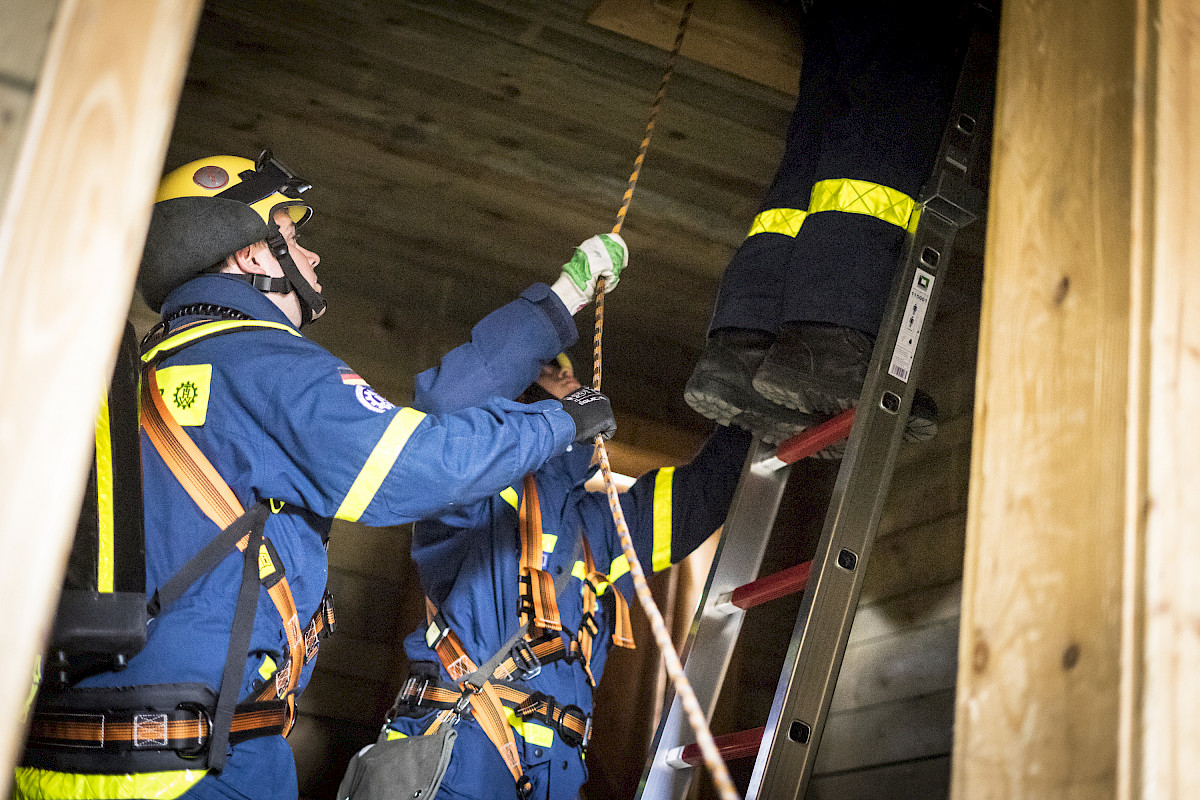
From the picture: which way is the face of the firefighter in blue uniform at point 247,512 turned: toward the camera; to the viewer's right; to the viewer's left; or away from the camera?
to the viewer's right

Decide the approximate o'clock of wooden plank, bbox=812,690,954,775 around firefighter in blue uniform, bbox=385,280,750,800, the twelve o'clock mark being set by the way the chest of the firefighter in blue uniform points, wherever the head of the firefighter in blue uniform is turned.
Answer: The wooden plank is roughly at 10 o'clock from the firefighter in blue uniform.

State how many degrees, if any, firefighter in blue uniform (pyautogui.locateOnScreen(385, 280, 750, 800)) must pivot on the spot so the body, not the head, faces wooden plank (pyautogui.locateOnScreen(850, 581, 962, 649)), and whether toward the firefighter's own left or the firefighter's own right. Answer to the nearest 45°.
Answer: approximately 45° to the firefighter's own left

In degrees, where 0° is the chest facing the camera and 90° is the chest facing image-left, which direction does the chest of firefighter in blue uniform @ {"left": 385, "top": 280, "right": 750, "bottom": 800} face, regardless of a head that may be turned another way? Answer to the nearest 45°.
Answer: approximately 315°

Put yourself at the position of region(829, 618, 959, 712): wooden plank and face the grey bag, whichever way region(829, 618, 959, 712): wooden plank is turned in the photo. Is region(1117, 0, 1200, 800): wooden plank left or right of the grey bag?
left
